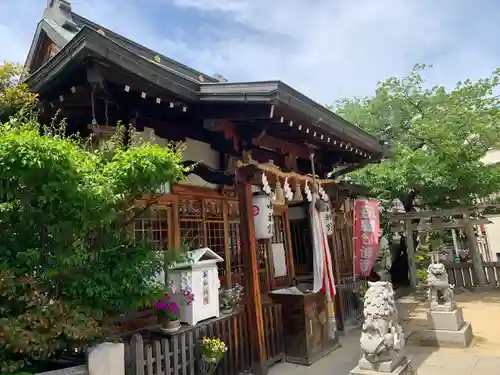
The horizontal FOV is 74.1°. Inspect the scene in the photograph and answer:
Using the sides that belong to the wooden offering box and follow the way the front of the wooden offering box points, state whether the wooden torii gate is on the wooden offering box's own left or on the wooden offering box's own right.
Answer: on the wooden offering box's own left

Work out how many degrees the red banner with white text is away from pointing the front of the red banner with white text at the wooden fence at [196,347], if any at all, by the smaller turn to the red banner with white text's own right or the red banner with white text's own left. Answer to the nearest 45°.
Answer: approximately 45° to the red banner with white text's own right

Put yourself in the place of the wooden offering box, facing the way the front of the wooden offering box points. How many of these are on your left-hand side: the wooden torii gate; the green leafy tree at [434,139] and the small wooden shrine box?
2

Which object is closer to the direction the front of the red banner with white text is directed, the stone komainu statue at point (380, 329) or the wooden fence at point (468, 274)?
the stone komainu statue

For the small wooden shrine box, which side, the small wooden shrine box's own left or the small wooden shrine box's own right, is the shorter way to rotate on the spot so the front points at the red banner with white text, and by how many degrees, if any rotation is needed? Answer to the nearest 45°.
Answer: approximately 90° to the small wooden shrine box's own left

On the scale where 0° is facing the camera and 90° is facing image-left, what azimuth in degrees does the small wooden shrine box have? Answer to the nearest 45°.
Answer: approximately 315°

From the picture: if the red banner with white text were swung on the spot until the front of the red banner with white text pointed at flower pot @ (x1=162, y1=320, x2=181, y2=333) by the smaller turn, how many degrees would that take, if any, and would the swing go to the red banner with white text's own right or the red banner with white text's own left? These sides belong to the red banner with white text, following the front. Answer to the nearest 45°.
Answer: approximately 45° to the red banner with white text's own right

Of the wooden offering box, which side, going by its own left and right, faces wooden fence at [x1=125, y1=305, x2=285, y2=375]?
right

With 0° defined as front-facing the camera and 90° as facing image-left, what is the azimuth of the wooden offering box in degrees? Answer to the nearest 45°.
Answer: approximately 315°
